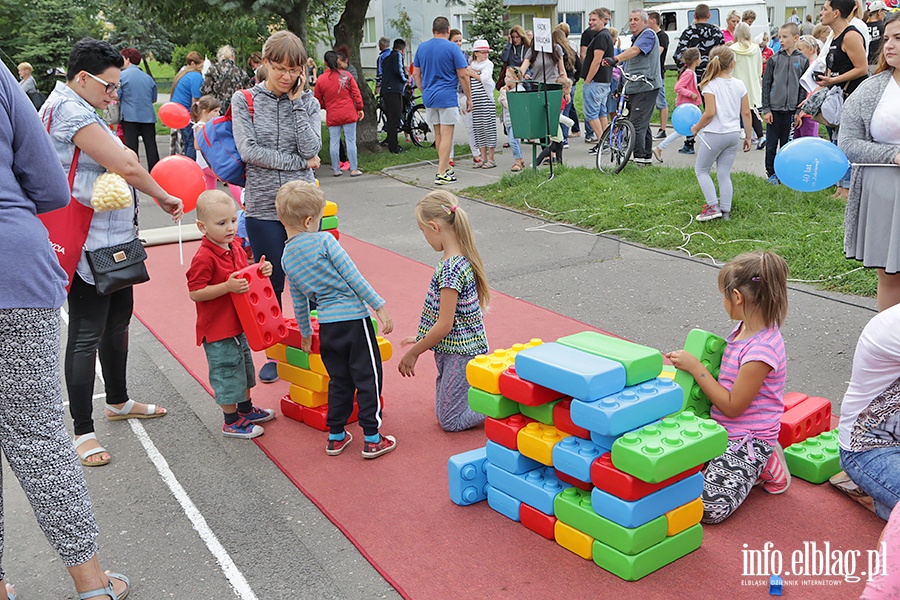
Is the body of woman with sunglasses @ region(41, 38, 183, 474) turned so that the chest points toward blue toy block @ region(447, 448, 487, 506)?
yes

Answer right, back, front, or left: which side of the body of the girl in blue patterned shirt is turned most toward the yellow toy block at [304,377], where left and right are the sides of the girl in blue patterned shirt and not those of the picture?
front

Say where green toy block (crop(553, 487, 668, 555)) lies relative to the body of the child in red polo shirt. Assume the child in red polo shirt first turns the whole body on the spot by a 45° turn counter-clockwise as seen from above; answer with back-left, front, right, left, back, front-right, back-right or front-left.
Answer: front-right

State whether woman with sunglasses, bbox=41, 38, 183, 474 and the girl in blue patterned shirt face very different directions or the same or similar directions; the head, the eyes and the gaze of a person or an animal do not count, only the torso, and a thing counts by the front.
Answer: very different directions

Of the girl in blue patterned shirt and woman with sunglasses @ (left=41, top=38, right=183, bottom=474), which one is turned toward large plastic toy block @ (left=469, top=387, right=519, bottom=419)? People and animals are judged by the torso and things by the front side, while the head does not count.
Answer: the woman with sunglasses

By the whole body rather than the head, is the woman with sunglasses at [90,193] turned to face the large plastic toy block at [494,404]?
yes

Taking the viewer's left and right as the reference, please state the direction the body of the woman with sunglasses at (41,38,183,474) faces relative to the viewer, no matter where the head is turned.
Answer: facing the viewer and to the right of the viewer

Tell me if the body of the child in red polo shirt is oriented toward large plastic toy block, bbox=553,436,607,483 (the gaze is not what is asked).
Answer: yes

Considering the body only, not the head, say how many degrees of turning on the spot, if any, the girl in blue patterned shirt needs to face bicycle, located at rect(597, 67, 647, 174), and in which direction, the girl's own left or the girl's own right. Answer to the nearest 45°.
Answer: approximately 90° to the girl's own right

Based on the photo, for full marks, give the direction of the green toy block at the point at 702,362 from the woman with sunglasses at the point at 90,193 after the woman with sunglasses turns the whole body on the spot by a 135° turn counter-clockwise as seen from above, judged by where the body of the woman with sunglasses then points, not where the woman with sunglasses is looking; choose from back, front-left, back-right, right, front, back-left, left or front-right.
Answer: back-right

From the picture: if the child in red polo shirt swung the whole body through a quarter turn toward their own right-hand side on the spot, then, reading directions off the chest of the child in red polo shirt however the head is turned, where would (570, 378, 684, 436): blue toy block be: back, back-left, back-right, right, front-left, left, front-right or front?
left

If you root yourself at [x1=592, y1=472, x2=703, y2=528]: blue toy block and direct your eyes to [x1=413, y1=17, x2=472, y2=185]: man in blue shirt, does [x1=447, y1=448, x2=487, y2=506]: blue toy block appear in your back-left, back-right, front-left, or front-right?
front-left

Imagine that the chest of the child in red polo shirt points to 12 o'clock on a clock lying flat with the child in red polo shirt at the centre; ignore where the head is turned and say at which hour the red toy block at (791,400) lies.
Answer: The red toy block is roughly at 11 o'clock from the child in red polo shirt.
